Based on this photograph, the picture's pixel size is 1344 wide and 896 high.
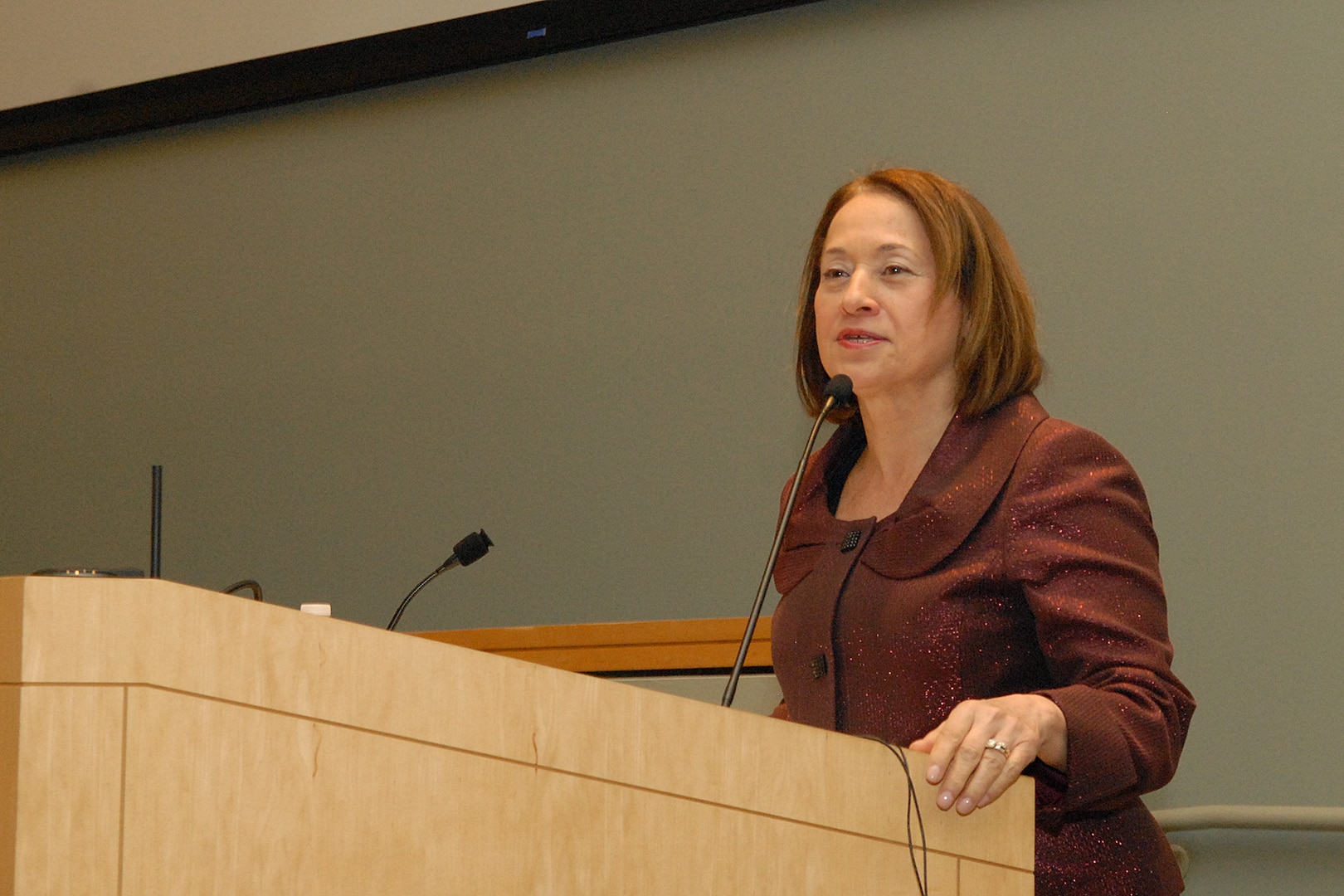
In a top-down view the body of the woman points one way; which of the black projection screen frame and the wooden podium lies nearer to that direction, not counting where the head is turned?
the wooden podium

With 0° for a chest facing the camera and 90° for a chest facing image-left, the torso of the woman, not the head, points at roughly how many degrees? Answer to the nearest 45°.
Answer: approximately 45°
